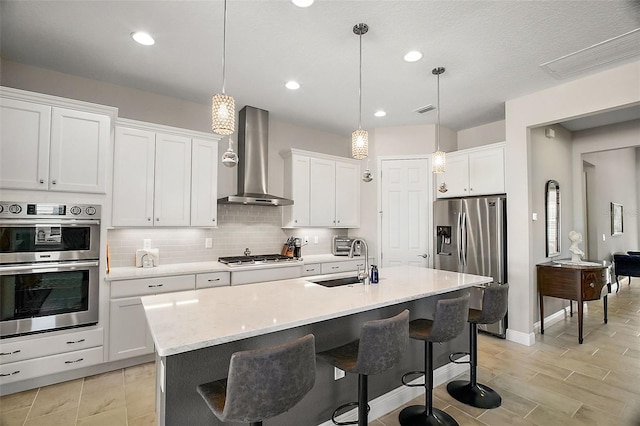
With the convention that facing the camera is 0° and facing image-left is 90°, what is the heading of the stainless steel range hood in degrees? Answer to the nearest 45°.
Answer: approximately 315°

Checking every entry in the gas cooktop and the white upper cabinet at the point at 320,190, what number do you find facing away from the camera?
0

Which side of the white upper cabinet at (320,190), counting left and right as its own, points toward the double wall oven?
right

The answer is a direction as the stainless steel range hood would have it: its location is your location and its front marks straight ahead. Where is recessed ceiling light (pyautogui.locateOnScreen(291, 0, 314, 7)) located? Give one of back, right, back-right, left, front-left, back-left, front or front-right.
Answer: front-right

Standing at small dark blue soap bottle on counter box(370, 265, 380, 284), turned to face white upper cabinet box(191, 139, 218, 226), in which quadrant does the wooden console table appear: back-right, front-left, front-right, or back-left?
back-right

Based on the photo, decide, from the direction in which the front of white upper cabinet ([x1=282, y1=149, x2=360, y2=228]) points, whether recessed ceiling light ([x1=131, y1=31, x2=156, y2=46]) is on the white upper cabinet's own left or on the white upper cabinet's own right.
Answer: on the white upper cabinet's own right

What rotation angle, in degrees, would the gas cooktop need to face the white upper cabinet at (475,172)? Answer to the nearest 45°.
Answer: approximately 45° to its left

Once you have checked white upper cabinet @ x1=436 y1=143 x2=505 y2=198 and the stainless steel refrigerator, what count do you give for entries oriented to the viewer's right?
0

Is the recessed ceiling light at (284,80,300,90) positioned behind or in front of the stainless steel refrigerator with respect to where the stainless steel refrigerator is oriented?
in front

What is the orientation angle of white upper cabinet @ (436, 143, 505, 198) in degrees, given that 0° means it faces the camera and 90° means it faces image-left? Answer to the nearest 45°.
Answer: approximately 45°

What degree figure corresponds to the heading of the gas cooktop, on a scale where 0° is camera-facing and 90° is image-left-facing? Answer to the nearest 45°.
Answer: approximately 315°

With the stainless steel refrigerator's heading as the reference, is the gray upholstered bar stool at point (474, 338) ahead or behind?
ahead

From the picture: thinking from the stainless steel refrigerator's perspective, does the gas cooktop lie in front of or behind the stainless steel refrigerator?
in front
